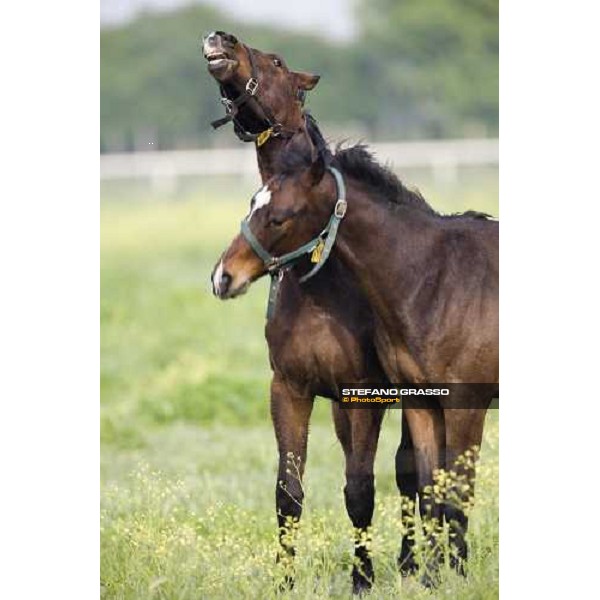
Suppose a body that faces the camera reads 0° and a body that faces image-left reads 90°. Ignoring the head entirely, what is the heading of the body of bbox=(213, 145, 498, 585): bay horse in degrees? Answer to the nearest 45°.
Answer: approximately 90°
